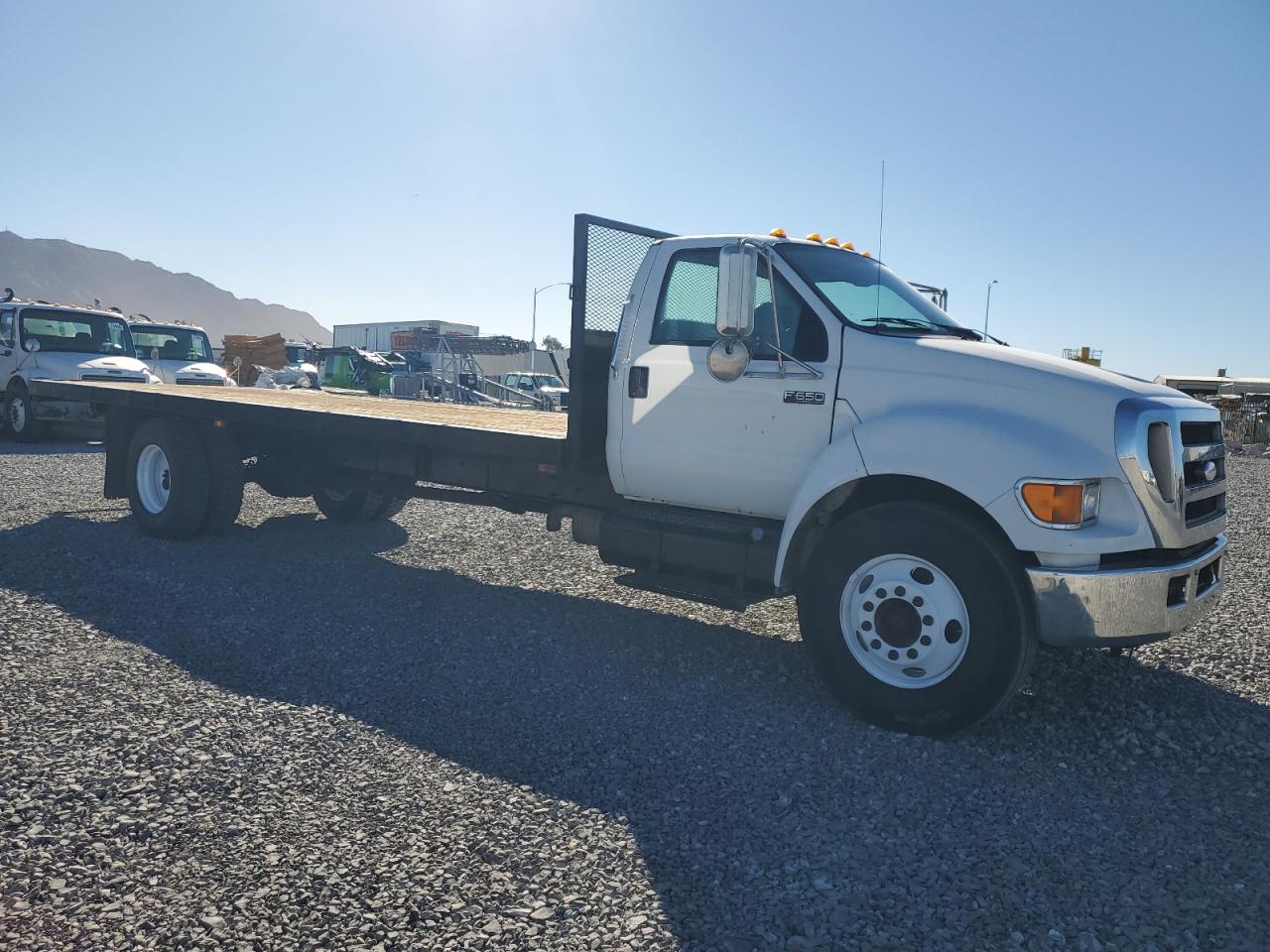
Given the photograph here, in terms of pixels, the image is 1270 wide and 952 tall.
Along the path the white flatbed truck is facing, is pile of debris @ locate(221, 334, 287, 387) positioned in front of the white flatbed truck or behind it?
behind

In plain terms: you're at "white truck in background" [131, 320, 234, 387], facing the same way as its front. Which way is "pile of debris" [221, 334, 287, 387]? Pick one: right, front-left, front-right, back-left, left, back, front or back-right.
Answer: back-left

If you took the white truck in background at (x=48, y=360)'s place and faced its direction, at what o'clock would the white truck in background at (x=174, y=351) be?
the white truck in background at (x=174, y=351) is roughly at 9 o'clock from the white truck in background at (x=48, y=360).

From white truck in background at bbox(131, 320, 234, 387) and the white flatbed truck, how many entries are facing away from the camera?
0

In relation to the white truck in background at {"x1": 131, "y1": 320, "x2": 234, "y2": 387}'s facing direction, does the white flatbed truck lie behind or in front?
in front

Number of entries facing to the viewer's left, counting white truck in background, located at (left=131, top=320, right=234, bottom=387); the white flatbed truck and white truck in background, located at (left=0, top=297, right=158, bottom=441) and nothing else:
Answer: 0

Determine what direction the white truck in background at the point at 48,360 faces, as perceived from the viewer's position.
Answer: facing the viewer and to the right of the viewer

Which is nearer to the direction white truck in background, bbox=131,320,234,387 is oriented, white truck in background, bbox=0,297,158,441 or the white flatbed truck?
the white flatbed truck

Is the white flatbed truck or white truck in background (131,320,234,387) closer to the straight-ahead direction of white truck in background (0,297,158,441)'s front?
the white flatbed truck
